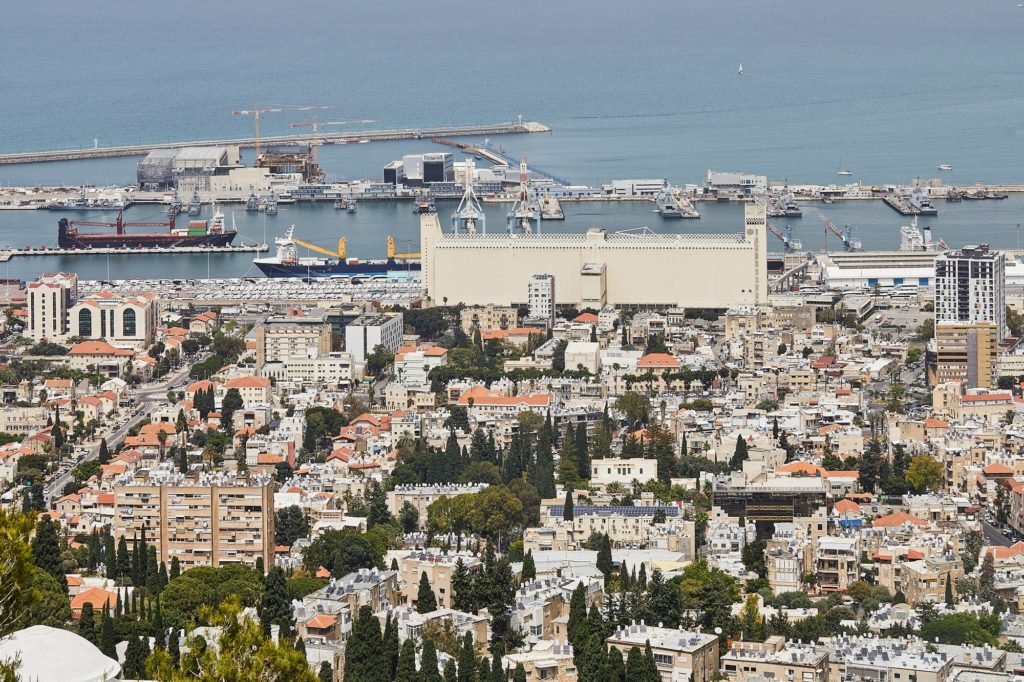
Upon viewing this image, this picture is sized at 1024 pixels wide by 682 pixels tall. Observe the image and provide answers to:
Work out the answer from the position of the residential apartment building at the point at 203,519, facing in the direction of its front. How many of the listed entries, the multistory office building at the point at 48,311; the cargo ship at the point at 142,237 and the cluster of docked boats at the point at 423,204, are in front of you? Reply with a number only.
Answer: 0

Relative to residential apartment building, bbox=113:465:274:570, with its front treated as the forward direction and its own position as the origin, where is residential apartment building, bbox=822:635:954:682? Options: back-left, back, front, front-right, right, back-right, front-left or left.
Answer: front-left

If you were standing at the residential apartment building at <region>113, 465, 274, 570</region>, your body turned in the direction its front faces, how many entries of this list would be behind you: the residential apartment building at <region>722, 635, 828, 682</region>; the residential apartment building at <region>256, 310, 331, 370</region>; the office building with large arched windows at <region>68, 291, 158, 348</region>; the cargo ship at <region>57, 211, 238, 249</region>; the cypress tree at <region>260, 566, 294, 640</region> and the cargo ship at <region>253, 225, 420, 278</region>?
4

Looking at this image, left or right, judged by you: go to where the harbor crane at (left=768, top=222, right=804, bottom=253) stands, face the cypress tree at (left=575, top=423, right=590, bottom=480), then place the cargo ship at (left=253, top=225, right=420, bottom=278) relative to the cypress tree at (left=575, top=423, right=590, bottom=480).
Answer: right

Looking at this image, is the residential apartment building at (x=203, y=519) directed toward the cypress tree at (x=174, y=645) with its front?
yes

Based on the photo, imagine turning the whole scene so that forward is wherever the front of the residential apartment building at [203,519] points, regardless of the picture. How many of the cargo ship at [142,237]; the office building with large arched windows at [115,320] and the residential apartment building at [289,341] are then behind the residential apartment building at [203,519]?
3

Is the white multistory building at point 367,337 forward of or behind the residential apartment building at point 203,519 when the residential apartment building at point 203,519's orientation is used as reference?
behind

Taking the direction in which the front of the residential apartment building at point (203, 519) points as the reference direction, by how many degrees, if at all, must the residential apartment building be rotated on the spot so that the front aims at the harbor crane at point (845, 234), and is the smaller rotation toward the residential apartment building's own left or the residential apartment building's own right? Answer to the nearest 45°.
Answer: approximately 135° to the residential apartment building's own left

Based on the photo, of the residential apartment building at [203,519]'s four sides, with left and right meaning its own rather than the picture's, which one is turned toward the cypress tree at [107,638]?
front

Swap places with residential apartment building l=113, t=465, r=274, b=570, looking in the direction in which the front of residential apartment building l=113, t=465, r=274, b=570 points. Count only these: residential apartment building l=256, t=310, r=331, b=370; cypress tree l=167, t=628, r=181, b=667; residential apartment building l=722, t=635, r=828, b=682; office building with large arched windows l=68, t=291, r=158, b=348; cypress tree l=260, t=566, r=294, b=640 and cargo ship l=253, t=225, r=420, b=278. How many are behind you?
3

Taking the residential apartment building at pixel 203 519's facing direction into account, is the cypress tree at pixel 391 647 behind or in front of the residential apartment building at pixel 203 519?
in front

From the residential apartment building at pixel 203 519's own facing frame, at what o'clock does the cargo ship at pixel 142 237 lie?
The cargo ship is roughly at 6 o'clock from the residential apartment building.

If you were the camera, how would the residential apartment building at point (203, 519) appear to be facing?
facing the viewer

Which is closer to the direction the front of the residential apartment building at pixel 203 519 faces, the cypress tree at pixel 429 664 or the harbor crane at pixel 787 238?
the cypress tree

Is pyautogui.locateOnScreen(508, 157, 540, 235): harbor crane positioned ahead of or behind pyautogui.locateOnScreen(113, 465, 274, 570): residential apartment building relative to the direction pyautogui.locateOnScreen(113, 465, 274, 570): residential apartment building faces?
behind
